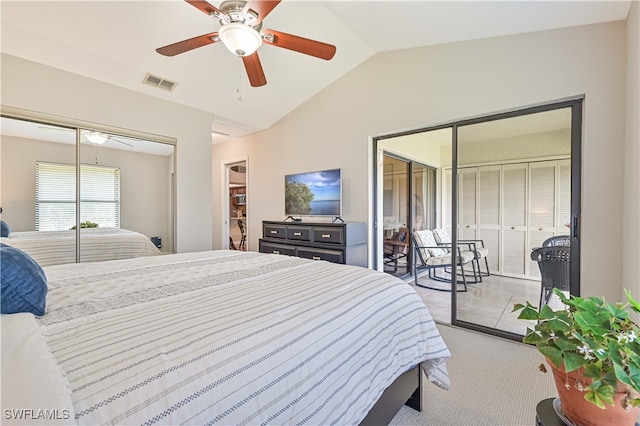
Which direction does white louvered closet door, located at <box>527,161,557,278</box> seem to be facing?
toward the camera

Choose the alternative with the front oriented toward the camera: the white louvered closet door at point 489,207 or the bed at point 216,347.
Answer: the white louvered closet door

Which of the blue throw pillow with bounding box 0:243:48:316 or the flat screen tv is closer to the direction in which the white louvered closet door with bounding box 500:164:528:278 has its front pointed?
the blue throw pillow

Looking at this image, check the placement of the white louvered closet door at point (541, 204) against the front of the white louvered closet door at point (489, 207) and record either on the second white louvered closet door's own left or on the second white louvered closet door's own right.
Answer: on the second white louvered closet door's own left

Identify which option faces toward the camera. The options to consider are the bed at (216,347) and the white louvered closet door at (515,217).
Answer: the white louvered closet door

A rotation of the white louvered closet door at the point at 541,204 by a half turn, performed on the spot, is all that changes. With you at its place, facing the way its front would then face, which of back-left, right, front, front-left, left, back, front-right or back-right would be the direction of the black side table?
back

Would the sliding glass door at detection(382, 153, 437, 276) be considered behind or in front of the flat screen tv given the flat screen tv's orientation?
behind

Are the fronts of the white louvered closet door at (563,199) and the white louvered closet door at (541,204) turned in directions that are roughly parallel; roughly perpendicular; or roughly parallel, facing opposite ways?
roughly parallel

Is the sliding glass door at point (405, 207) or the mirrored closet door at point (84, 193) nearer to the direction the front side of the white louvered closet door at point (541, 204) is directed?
the mirrored closet door

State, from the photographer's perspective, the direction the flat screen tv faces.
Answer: facing the viewer and to the left of the viewer

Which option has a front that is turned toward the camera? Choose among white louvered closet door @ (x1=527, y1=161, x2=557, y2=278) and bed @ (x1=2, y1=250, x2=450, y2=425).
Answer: the white louvered closet door
